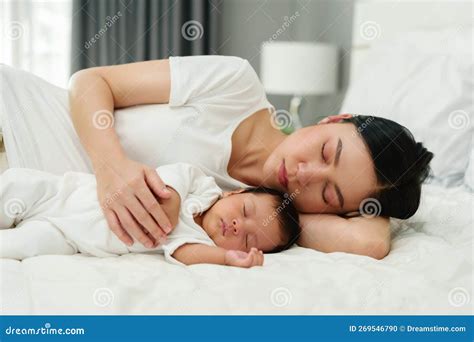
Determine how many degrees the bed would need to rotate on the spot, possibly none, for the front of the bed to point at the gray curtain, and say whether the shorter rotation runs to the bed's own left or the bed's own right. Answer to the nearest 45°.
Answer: approximately 90° to the bed's own right

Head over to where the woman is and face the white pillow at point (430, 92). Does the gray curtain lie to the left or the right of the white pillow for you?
left

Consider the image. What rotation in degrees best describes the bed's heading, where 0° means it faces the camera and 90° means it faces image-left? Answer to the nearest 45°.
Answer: approximately 90°

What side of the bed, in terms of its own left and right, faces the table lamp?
right
